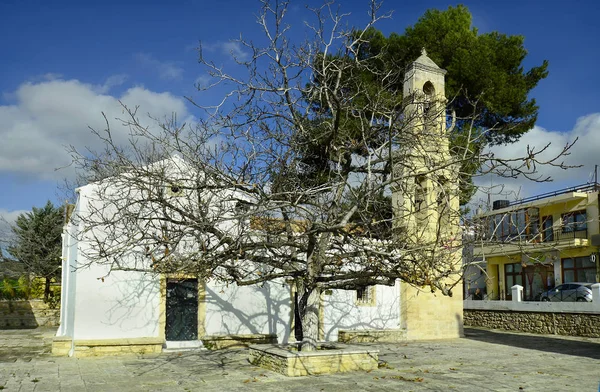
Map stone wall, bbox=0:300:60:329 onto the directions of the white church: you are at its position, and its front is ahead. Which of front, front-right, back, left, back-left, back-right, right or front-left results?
back-right

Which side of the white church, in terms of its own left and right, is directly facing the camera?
front

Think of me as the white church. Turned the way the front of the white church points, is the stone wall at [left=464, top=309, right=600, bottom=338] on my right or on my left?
on my left

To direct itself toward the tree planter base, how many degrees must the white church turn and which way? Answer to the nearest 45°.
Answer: approximately 45° to its left

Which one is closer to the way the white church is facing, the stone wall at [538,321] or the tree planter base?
the tree planter base

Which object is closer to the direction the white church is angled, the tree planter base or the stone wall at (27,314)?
the tree planter base
